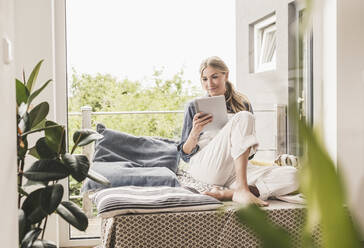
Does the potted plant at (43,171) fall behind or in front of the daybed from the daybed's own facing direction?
in front

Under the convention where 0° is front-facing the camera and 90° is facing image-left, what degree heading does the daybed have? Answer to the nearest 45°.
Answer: approximately 0°

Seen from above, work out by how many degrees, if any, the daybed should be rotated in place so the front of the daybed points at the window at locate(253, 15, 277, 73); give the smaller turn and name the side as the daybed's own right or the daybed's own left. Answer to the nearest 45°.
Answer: approximately 135° to the daybed's own left
